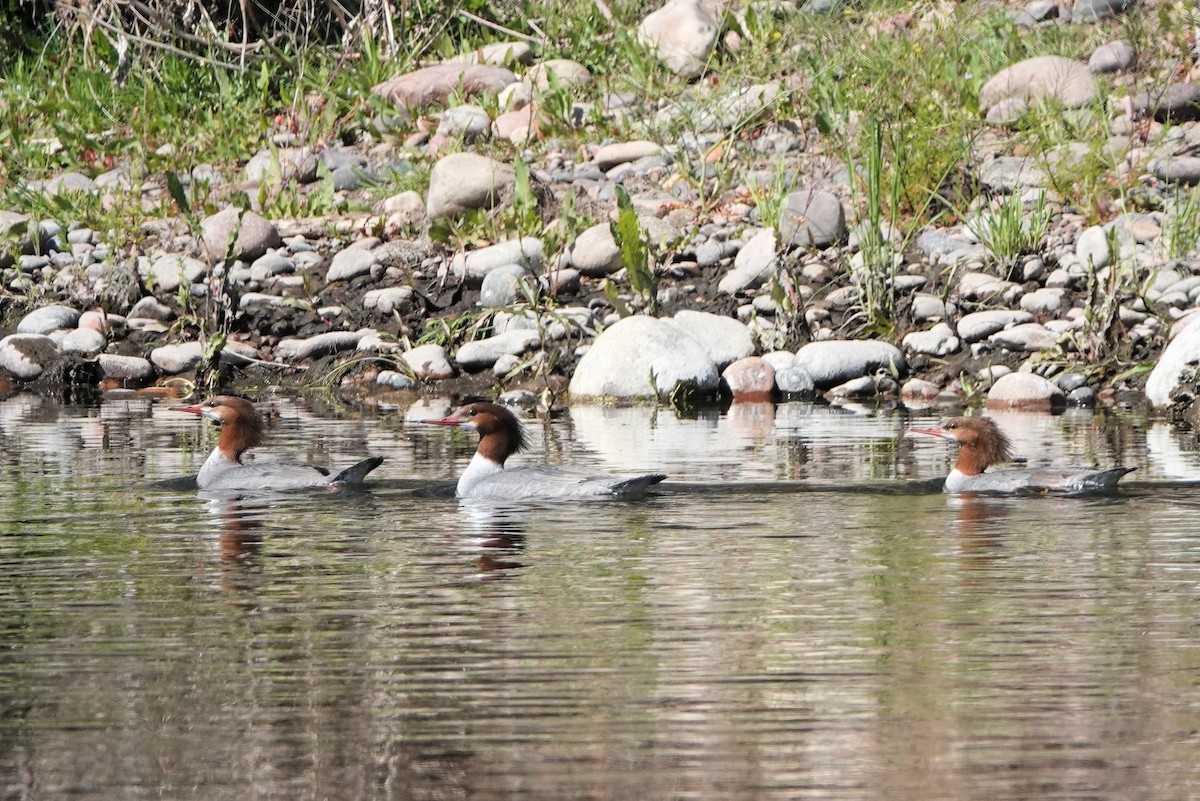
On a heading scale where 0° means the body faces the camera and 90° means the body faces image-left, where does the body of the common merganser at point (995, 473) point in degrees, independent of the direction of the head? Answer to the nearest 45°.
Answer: approximately 90°

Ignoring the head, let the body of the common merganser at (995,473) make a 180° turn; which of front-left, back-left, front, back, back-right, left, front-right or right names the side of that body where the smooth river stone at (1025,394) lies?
left

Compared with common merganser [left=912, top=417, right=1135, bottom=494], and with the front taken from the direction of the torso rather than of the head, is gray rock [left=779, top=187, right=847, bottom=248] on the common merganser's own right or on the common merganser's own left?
on the common merganser's own right

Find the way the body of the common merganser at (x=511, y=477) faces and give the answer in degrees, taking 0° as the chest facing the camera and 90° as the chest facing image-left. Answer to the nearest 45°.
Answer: approximately 90°

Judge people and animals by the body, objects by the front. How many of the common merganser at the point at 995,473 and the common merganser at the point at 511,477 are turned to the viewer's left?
2

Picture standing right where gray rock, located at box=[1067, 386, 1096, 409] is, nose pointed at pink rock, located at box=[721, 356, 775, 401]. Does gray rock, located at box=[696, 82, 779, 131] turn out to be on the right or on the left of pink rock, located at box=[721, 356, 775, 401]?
right

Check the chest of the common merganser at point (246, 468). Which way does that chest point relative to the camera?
to the viewer's left
